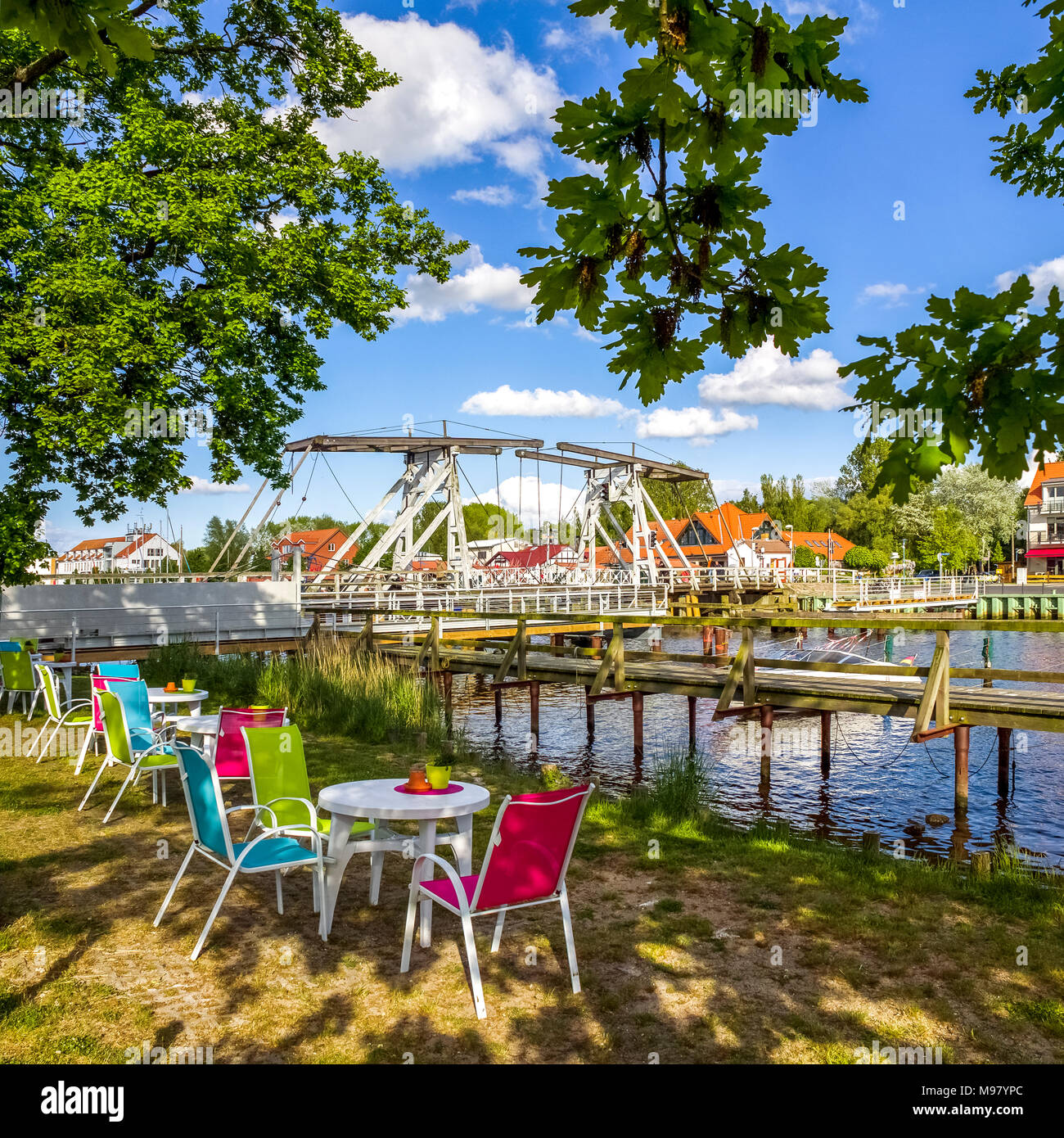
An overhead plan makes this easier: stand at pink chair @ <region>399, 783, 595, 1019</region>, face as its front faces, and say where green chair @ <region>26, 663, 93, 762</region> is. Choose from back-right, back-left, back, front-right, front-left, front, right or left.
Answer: front

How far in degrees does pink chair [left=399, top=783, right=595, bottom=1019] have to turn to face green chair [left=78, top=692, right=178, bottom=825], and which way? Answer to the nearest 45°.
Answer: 0° — it already faces it

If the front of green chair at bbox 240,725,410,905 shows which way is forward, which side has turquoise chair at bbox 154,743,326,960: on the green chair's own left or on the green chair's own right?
on the green chair's own right

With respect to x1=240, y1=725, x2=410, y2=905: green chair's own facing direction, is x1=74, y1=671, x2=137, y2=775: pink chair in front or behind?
behind

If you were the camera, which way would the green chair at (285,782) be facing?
facing the viewer and to the right of the viewer

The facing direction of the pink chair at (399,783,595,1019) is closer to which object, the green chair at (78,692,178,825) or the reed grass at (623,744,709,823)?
the green chair

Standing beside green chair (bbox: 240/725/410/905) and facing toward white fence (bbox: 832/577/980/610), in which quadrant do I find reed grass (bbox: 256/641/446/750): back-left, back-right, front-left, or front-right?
front-left

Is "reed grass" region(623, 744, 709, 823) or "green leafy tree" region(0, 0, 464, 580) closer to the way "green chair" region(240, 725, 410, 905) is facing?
the reed grass

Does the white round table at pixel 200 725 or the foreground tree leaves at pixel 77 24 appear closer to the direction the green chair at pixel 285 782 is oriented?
the foreground tree leaves

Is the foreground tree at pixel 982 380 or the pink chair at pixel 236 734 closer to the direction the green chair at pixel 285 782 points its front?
the foreground tree

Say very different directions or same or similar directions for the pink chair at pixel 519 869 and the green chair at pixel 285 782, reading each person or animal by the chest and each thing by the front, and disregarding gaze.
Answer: very different directions
